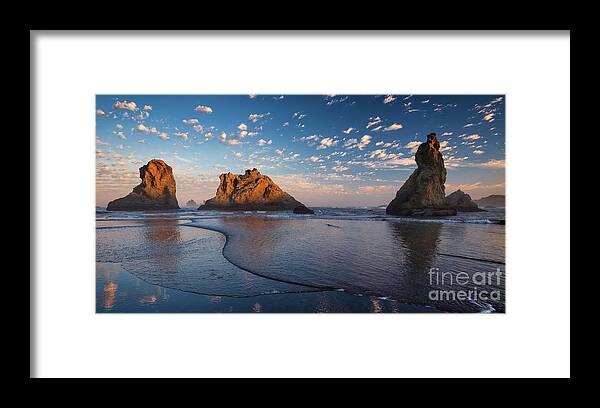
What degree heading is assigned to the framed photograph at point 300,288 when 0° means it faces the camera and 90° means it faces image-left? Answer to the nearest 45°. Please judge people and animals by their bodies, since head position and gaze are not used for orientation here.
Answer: approximately 0°
